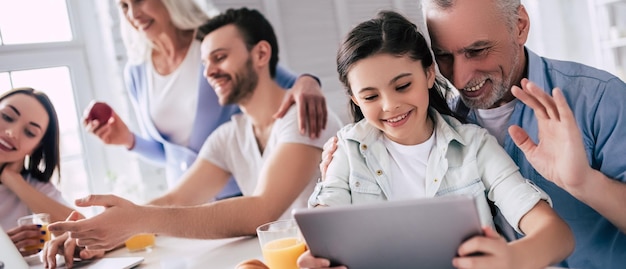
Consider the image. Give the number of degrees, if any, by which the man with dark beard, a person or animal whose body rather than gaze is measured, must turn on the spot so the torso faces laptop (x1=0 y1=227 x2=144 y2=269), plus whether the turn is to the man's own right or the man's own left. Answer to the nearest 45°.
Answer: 0° — they already face it

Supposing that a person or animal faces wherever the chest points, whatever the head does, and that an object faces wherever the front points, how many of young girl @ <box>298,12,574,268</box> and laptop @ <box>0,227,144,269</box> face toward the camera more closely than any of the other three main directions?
1

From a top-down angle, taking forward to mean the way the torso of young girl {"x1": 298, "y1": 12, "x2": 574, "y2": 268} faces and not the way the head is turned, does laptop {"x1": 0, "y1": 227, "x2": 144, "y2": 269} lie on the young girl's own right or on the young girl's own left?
on the young girl's own right

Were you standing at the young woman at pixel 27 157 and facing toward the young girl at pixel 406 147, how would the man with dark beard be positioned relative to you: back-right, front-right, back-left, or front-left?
front-left

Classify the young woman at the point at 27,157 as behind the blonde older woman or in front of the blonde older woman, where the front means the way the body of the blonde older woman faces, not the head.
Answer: in front

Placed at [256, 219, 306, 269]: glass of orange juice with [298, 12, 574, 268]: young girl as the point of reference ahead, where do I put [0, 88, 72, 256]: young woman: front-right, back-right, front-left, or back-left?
back-left

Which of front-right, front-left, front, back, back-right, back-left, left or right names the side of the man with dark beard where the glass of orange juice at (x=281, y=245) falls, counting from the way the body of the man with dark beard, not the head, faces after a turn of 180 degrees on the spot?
back-right

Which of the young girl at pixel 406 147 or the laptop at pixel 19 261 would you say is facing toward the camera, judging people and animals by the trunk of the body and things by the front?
the young girl

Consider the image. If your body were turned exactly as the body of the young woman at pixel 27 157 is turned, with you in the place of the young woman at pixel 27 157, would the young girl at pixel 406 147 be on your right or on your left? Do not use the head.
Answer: on your left

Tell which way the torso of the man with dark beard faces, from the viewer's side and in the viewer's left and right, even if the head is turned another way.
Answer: facing the viewer and to the left of the viewer

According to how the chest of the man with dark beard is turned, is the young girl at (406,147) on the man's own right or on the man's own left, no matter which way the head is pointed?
on the man's own left

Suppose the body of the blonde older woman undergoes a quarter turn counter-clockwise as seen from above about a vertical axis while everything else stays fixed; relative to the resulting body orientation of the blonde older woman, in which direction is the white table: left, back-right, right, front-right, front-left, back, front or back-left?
front-right
